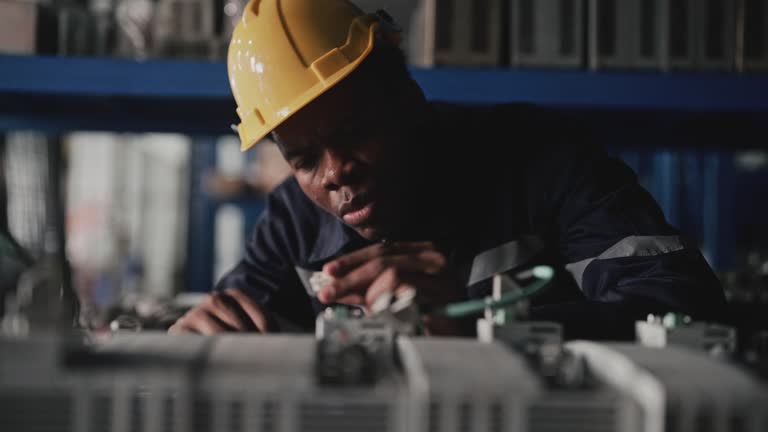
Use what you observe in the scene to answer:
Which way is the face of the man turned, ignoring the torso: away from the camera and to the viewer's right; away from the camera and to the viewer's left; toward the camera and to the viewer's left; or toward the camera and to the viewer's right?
toward the camera and to the viewer's left

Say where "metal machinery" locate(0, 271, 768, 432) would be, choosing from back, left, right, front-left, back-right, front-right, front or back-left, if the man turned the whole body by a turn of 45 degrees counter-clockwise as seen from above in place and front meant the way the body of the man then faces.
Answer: front

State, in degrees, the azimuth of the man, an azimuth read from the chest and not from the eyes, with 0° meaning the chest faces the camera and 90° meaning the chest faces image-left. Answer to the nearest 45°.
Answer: approximately 45°
